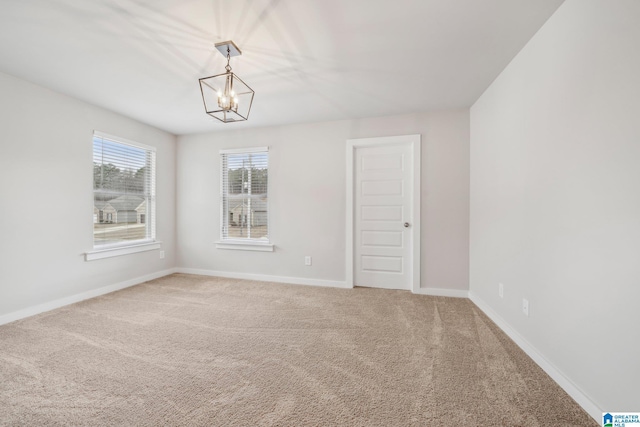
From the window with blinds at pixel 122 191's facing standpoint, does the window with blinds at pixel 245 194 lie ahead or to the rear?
ahead

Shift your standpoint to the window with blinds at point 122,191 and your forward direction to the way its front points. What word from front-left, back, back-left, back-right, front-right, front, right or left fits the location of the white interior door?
front

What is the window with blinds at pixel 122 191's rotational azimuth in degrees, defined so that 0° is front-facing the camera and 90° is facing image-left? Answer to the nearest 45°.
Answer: approximately 315°

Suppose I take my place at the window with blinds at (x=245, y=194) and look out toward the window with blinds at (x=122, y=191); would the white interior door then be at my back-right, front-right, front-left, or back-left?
back-left
